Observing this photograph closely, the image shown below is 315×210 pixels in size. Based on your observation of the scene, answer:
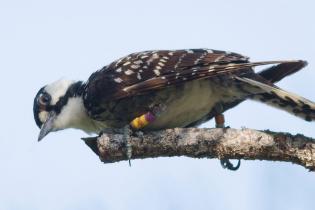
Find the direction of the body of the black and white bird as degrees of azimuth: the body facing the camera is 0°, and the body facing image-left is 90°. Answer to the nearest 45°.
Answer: approximately 90°
